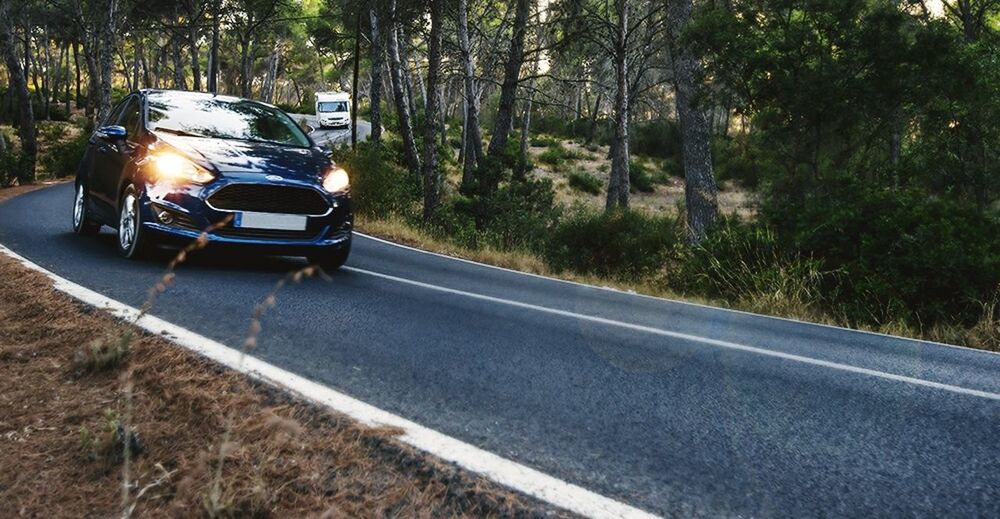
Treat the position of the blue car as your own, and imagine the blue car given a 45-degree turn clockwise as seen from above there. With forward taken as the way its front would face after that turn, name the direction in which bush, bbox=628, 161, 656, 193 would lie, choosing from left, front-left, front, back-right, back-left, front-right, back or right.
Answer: back-left

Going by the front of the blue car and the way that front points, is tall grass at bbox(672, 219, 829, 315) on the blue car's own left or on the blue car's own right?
on the blue car's own left

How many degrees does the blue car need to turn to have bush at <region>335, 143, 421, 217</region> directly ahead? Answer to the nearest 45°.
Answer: approximately 135° to its left

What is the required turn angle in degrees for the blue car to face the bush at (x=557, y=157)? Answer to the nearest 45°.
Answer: approximately 90° to its left

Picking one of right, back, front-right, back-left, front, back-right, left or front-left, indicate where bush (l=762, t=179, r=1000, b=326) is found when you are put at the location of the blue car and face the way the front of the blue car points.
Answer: front-left

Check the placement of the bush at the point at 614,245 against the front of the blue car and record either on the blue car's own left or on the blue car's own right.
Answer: on the blue car's own left

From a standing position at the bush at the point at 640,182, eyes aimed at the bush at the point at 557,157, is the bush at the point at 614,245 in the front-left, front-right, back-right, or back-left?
back-left

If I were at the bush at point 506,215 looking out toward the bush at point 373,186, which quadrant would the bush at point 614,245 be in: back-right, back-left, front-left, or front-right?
back-left

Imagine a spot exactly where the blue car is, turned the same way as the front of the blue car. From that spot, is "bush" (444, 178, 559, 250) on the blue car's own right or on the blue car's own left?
on the blue car's own left

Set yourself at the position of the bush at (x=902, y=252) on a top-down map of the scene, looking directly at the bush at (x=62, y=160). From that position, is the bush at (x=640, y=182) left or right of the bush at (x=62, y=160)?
right

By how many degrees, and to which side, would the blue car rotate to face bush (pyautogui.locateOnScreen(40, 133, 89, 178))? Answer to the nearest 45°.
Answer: approximately 135° to its left

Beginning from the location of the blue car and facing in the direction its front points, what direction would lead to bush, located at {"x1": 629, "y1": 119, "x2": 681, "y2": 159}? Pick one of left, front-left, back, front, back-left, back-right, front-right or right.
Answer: left

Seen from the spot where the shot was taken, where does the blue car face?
facing the viewer and to the right of the viewer
